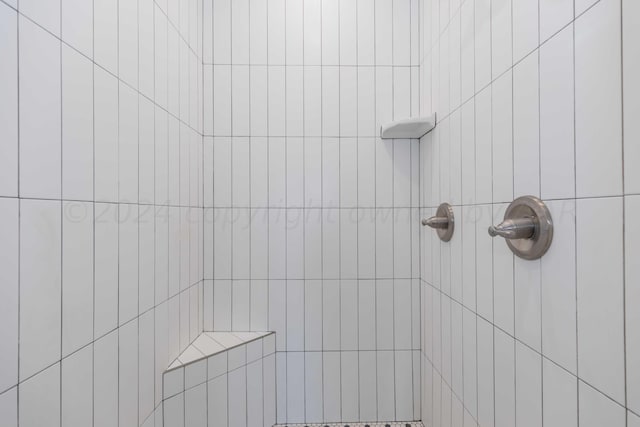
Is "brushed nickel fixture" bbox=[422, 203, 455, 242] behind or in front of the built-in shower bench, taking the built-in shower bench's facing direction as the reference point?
in front

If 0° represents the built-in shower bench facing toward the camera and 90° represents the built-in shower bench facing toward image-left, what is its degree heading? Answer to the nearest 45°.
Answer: approximately 315°
